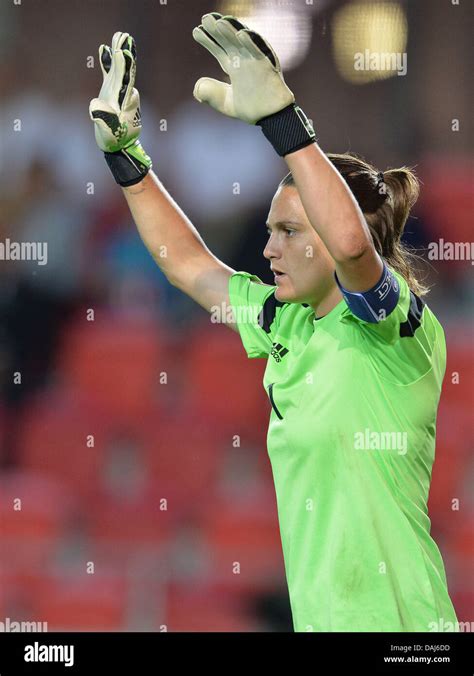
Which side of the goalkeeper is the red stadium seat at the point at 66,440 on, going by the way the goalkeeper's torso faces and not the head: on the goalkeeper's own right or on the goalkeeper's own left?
on the goalkeeper's own right

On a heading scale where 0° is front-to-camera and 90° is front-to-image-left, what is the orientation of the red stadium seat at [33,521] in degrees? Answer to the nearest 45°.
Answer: approximately 0°

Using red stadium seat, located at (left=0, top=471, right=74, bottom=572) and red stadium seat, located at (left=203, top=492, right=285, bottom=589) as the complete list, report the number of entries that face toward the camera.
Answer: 2

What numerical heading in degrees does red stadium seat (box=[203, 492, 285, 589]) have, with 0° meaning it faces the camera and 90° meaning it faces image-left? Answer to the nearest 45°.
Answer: approximately 0°

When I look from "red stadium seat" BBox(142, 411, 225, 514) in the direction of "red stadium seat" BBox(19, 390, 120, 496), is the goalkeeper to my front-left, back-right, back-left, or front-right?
back-left

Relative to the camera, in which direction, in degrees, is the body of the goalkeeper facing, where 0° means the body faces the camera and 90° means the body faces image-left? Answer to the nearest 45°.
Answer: approximately 45°
